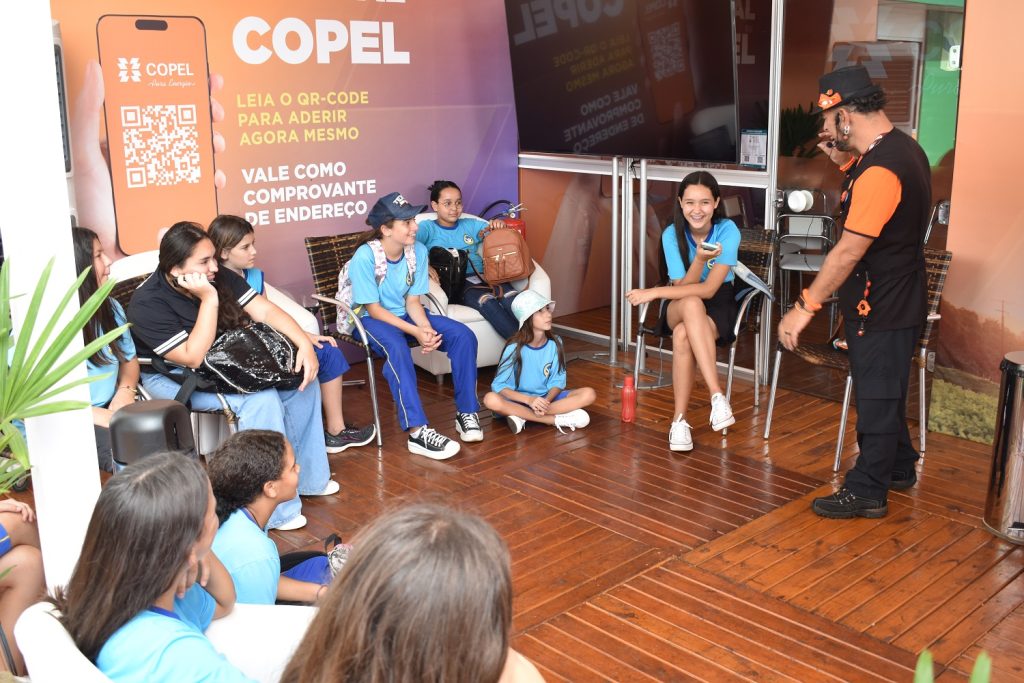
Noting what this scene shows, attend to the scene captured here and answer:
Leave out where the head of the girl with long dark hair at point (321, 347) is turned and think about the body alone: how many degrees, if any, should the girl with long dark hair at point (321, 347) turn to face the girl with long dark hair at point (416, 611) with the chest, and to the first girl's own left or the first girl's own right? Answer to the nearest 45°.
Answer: approximately 90° to the first girl's own right

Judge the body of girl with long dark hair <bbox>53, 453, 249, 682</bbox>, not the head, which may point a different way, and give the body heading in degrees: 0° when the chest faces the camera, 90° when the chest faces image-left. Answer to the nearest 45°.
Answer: approximately 225°

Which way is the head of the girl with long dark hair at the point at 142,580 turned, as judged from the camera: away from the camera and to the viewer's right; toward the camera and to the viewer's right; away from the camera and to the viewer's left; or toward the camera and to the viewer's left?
away from the camera and to the viewer's right

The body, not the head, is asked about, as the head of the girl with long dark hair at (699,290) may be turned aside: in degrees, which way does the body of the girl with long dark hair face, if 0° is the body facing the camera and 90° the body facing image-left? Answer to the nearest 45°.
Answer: approximately 0°

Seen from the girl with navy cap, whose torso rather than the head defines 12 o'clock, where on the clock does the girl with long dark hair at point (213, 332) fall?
The girl with long dark hair is roughly at 3 o'clock from the girl with navy cap.

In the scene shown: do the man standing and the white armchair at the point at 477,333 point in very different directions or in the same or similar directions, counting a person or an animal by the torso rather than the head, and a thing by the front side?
very different directions

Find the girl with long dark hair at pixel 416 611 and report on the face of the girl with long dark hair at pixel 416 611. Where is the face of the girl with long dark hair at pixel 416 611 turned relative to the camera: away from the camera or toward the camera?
away from the camera

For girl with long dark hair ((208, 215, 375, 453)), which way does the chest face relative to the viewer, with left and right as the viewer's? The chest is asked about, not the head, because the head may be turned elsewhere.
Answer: facing to the right of the viewer
